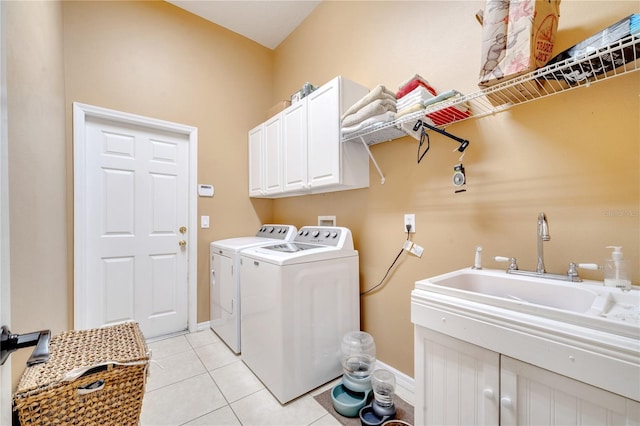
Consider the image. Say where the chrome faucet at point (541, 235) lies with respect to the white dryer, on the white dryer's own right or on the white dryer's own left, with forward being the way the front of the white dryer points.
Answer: on the white dryer's own left

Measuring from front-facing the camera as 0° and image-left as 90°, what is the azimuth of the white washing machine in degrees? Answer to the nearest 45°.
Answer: approximately 45°

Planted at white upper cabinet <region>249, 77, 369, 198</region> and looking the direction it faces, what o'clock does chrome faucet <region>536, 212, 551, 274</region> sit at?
The chrome faucet is roughly at 9 o'clock from the white upper cabinet.

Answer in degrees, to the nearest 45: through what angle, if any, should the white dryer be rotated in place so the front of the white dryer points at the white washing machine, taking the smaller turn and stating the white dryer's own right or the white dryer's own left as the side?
approximately 90° to the white dryer's own left

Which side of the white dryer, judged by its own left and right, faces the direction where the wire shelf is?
left
